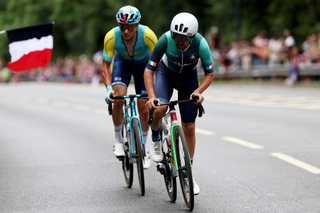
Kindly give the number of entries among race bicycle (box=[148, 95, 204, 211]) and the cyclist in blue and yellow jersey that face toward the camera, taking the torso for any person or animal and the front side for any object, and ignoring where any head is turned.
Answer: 2

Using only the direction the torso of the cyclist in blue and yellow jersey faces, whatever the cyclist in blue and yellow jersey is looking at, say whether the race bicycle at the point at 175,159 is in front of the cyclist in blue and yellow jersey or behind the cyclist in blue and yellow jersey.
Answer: in front

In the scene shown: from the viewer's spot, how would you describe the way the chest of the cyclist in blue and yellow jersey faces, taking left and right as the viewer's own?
facing the viewer

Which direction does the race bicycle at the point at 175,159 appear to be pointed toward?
toward the camera

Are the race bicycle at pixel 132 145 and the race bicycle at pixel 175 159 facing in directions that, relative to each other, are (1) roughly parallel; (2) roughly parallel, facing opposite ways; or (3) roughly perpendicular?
roughly parallel

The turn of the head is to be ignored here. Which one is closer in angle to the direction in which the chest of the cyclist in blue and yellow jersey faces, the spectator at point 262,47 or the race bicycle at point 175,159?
the race bicycle

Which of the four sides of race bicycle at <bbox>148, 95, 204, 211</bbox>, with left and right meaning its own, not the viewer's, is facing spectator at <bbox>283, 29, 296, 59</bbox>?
back

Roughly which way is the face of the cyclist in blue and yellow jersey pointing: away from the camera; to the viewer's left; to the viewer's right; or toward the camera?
toward the camera
